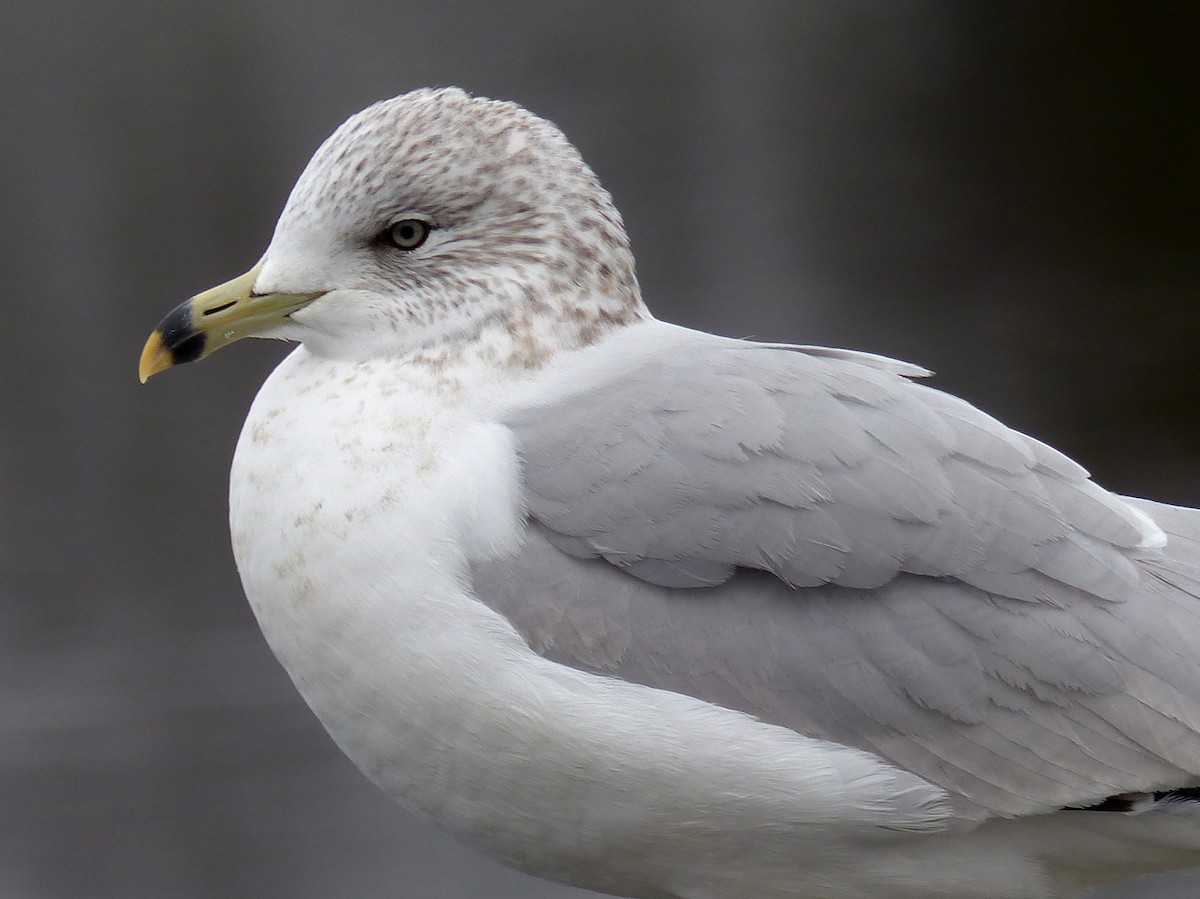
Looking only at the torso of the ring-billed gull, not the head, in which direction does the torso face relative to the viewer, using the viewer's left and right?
facing to the left of the viewer
